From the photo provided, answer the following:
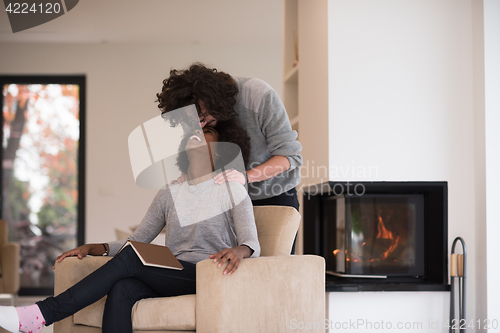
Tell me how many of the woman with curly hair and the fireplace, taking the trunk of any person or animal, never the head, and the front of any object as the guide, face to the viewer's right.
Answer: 0

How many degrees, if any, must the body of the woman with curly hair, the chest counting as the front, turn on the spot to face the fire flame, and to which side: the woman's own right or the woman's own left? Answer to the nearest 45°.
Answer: approximately 180°

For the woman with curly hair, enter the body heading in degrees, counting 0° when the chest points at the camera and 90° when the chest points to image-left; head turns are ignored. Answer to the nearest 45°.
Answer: approximately 45°

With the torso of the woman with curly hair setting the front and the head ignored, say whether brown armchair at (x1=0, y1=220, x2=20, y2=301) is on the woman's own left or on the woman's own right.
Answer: on the woman's own right

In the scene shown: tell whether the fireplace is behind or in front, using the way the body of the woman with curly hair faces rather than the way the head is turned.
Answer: behind

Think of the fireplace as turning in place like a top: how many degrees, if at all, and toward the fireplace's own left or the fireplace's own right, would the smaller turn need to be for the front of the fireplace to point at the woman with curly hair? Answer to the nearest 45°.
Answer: approximately 45° to the fireplace's own right

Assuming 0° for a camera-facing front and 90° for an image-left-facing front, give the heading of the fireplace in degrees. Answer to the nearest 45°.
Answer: approximately 0°

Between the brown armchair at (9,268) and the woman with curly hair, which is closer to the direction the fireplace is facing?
the woman with curly hair
